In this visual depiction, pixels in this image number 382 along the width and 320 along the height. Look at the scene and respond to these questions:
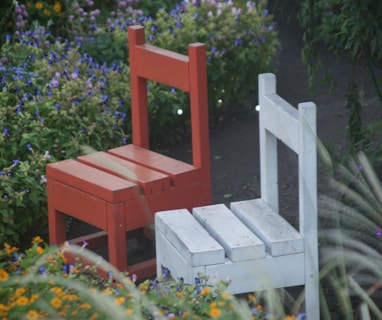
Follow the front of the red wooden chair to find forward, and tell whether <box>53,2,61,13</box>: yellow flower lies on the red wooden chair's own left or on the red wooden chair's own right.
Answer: on the red wooden chair's own right

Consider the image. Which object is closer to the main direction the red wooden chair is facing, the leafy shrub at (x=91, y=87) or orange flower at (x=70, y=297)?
the orange flower

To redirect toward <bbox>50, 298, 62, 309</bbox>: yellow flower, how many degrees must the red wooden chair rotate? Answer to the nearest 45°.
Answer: approximately 45° to its left

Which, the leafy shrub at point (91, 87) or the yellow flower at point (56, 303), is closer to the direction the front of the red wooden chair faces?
the yellow flower

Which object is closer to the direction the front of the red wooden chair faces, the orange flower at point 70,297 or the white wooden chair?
the orange flower

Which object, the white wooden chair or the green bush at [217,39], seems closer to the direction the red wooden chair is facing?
the white wooden chair

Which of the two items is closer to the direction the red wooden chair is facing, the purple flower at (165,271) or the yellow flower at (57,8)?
the purple flower

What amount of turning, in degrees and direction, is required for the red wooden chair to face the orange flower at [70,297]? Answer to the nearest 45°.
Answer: approximately 45° to its left

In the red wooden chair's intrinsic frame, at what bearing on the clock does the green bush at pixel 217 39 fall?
The green bush is roughly at 5 o'clock from the red wooden chair.

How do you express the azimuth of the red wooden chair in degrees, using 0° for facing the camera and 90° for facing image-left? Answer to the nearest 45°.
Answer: approximately 45°

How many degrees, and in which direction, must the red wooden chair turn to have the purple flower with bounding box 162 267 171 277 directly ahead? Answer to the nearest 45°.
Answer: approximately 45° to its left
